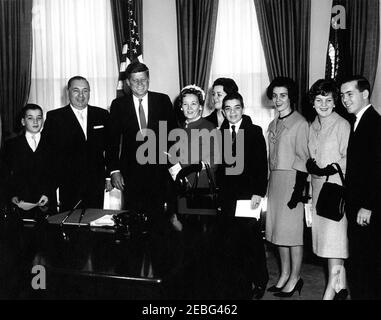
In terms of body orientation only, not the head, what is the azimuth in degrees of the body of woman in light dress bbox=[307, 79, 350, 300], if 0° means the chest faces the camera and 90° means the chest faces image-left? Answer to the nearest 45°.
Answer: approximately 45°

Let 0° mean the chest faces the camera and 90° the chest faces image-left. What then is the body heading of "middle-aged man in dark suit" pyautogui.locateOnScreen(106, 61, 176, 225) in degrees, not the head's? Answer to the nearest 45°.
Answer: approximately 0°

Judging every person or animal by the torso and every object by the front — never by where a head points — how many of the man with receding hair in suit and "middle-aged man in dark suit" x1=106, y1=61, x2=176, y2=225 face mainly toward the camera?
2

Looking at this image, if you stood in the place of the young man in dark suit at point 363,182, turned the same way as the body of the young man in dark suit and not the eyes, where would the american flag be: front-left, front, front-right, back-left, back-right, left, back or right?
right

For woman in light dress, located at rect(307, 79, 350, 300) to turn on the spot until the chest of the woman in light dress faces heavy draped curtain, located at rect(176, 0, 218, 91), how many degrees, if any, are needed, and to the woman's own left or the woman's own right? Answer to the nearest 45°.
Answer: approximately 90° to the woman's own right

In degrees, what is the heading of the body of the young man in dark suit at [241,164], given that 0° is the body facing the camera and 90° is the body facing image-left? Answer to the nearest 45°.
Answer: approximately 45°

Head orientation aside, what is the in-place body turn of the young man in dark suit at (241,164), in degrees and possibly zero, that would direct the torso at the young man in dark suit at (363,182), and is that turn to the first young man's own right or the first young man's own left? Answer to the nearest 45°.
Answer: approximately 90° to the first young man's own left

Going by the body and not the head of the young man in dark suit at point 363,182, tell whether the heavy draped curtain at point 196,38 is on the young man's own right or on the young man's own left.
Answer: on the young man's own right

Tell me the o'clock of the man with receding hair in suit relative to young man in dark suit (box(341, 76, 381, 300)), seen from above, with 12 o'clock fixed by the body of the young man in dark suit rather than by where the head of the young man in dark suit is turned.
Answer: The man with receding hair in suit is roughly at 2 o'clock from the young man in dark suit.

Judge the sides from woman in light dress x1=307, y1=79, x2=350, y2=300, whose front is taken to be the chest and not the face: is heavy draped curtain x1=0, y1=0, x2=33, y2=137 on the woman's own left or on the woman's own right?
on the woman's own right

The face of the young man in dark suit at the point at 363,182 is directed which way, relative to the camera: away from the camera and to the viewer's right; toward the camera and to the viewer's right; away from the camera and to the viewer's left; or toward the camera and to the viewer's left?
toward the camera and to the viewer's left

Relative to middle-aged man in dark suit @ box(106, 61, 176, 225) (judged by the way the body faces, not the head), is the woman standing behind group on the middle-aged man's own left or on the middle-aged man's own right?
on the middle-aged man's own left

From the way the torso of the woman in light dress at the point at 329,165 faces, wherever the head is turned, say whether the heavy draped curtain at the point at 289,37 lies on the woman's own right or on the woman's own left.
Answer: on the woman's own right

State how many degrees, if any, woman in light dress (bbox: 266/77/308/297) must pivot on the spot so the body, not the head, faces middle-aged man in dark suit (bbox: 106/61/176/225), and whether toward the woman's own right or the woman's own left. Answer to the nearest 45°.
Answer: approximately 45° to the woman's own right
